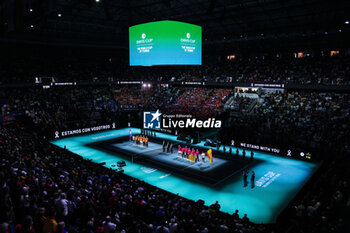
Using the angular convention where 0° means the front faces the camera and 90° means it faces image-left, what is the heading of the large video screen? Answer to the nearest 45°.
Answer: approximately 0°
